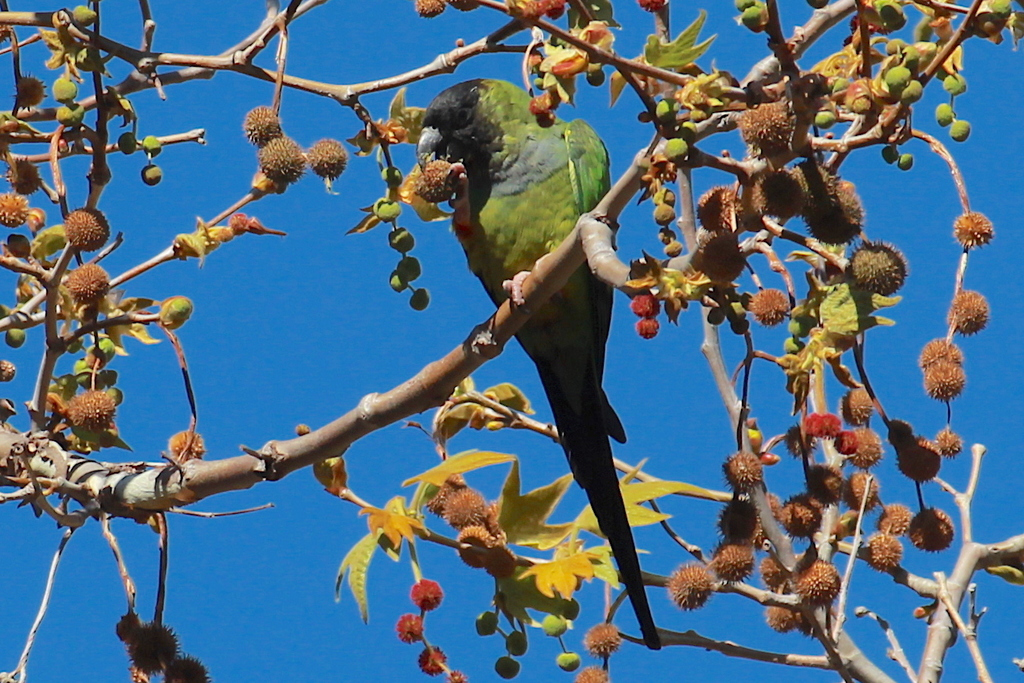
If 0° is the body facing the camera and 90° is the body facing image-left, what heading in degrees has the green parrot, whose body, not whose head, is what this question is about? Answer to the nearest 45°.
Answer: approximately 45°

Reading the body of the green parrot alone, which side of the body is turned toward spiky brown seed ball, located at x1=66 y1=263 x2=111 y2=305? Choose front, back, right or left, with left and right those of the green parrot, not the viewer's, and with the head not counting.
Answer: front

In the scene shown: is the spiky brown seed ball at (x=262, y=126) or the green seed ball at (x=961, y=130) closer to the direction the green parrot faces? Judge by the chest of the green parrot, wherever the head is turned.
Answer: the spiky brown seed ball
